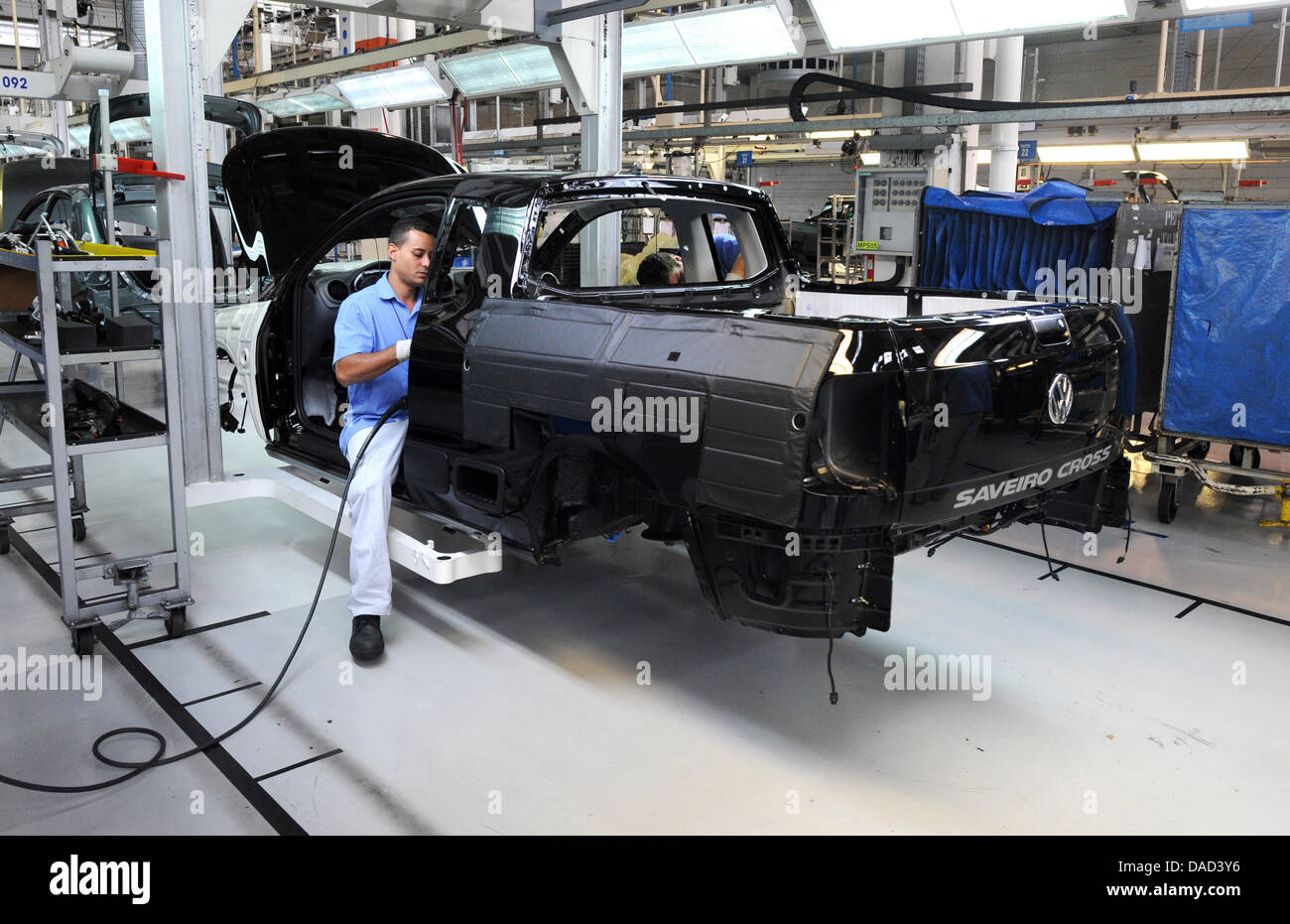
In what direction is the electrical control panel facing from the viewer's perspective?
toward the camera

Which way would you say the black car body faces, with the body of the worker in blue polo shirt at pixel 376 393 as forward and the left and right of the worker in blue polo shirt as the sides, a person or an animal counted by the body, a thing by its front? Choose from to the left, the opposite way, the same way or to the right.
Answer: the opposite way

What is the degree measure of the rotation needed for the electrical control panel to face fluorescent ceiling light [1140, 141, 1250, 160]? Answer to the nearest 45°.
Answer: approximately 135° to its left

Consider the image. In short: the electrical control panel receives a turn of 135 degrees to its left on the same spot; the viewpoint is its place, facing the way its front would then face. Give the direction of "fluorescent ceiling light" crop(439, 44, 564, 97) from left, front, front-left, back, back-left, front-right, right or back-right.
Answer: back-left

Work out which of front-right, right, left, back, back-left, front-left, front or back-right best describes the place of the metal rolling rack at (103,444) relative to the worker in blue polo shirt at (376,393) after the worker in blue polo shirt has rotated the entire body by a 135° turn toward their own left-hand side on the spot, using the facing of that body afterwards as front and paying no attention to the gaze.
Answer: left

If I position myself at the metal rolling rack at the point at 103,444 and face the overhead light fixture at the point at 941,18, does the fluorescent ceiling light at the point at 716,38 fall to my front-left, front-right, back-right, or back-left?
front-left

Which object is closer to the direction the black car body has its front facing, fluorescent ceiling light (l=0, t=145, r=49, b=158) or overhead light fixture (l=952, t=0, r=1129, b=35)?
the fluorescent ceiling light

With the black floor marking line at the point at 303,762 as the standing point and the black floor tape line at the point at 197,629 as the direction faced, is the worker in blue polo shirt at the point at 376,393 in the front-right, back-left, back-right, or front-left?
front-right

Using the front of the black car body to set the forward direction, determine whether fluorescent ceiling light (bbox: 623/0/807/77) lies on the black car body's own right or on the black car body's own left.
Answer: on the black car body's own right

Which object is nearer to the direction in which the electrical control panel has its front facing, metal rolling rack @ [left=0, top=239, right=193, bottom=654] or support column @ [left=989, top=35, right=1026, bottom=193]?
the metal rolling rack
